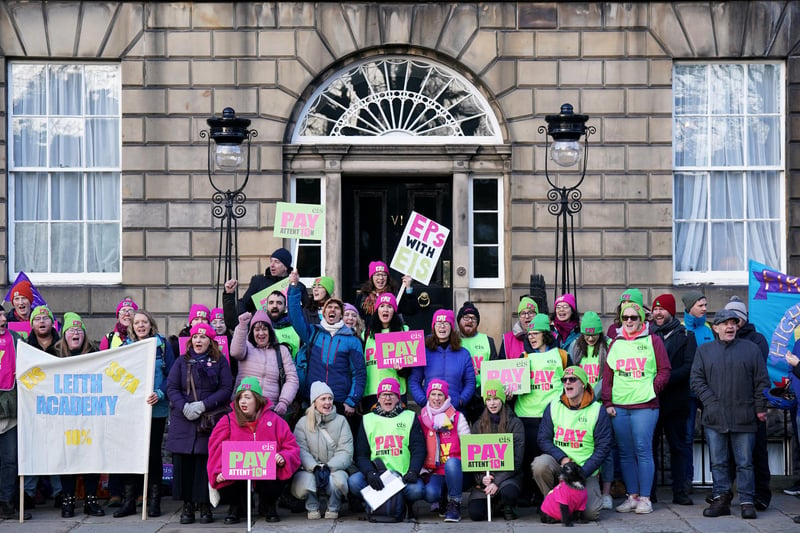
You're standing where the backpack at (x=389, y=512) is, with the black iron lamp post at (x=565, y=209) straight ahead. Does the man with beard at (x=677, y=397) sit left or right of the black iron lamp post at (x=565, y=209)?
right

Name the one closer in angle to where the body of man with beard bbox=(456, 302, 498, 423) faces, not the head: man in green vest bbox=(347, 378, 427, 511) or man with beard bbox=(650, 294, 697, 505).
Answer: the man in green vest

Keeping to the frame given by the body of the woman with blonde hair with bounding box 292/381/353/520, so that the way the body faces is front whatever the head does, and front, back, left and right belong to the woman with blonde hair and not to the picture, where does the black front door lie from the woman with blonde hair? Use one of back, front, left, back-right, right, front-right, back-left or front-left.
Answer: back

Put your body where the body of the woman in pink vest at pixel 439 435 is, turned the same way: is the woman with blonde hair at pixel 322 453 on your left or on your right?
on your right

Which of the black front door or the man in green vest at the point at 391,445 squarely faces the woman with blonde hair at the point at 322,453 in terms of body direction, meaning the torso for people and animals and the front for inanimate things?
the black front door

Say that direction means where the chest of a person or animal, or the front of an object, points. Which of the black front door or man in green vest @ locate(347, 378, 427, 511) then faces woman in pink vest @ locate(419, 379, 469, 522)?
the black front door

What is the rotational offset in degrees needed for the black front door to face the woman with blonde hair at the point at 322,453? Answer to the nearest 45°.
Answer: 0° — it already faces them

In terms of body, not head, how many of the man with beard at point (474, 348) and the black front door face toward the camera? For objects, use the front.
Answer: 2

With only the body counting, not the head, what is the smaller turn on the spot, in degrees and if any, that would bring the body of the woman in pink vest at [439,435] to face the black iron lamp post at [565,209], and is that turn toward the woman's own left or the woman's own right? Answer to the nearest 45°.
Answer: approximately 180°

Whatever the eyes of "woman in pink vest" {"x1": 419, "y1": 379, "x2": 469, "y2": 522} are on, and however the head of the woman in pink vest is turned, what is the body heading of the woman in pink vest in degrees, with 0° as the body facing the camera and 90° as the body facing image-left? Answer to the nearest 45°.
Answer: approximately 0°

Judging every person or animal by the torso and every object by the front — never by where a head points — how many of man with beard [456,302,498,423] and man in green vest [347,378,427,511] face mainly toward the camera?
2

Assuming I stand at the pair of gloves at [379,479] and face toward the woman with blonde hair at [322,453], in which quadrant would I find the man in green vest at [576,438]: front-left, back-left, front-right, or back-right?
back-right
